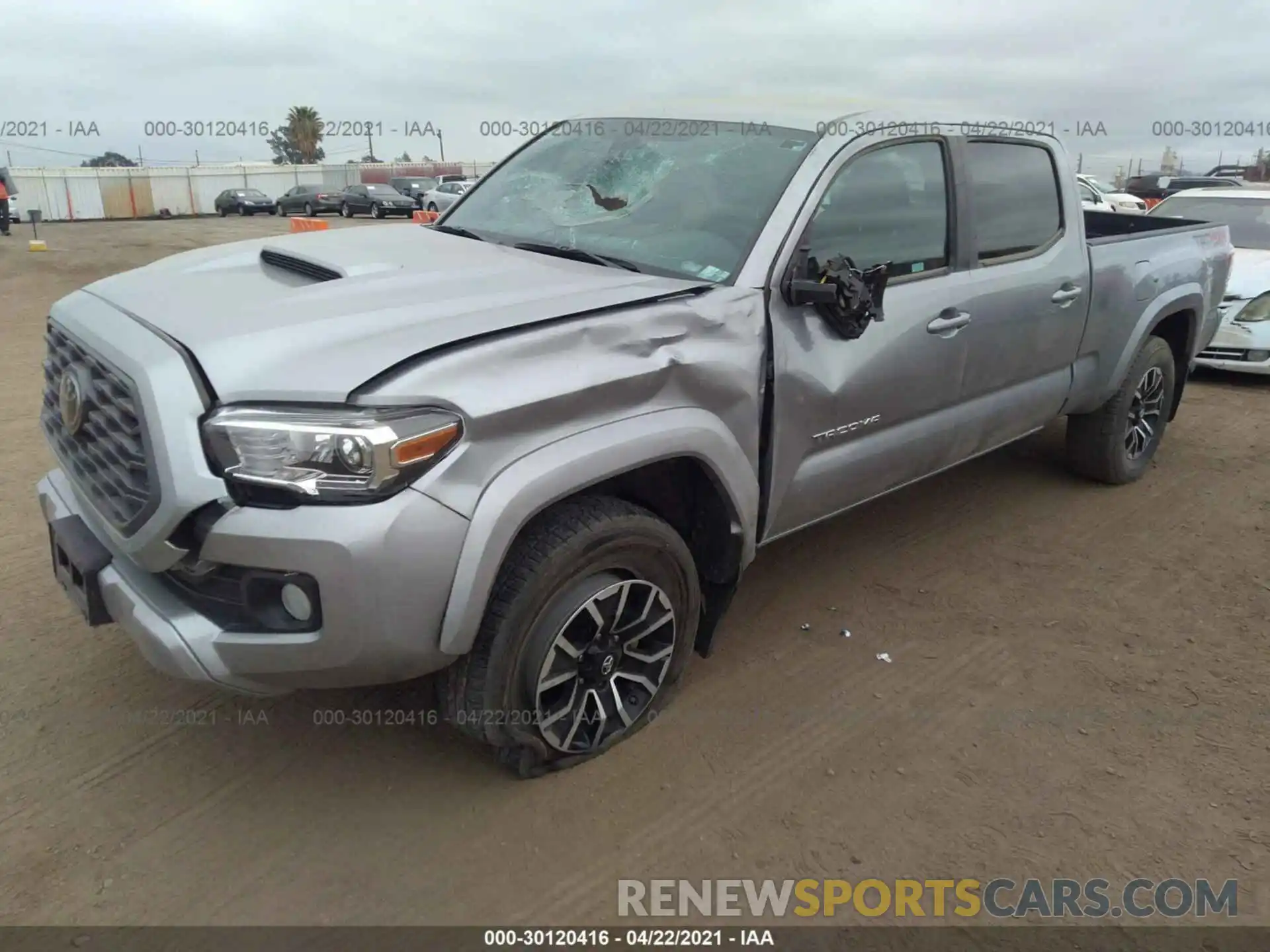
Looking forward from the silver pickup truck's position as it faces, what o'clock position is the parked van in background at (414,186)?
The parked van in background is roughly at 4 o'clock from the silver pickup truck.

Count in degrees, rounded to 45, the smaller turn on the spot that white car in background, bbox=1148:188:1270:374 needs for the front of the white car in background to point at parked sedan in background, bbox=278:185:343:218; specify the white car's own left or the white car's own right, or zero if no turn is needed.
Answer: approximately 90° to the white car's own right

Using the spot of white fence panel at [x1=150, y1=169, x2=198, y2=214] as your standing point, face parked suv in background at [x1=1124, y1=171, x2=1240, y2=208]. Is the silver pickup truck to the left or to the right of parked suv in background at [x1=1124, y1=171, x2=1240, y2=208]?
right

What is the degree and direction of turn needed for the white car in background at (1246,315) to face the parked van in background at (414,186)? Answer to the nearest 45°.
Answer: approximately 90° to its right

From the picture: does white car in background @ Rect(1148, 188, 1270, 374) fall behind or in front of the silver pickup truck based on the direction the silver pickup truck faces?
behind

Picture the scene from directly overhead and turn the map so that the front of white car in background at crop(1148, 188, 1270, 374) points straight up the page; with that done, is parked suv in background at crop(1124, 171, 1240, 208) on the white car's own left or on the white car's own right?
on the white car's own right

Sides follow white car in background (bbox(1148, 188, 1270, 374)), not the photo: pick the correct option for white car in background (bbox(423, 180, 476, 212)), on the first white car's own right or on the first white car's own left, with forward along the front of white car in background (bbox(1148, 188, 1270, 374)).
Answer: on the first white car's own right

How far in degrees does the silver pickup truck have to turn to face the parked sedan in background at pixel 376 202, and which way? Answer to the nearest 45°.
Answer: approximately 135° to its right

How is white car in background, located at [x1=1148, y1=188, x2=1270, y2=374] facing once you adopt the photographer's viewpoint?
facing the viewer and to the left of the viewer

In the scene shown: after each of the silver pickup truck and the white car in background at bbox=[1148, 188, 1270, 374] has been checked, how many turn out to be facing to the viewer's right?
0

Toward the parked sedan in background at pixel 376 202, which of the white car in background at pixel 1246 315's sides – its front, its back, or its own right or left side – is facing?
right
